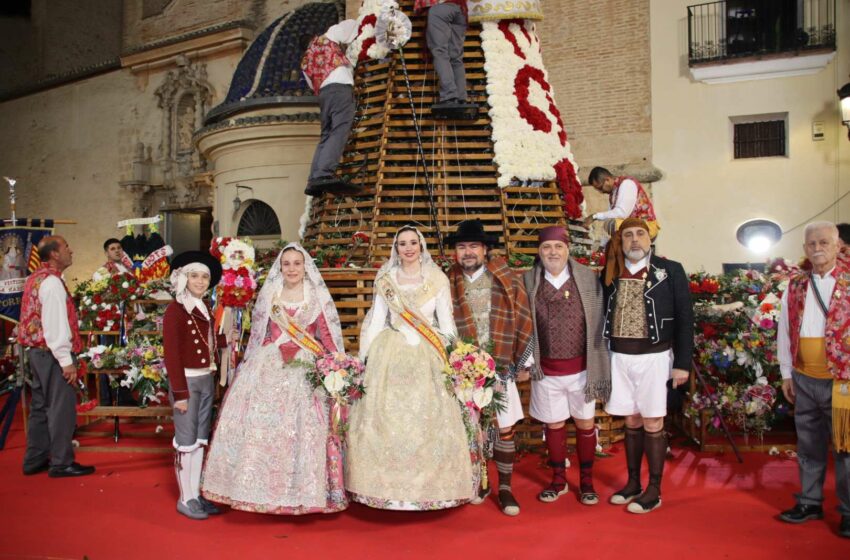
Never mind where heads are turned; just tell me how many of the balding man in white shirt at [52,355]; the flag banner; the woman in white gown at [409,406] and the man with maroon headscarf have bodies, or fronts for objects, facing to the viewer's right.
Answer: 1

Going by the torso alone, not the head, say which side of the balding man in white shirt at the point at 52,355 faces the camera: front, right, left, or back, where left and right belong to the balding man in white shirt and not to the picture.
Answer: right

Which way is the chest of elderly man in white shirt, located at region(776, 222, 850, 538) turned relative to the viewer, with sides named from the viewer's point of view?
facing the viewer and to the left of the viewer

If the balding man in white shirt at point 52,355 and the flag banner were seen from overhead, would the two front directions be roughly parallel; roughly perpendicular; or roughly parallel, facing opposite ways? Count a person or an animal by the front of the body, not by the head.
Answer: roughly perpendicular

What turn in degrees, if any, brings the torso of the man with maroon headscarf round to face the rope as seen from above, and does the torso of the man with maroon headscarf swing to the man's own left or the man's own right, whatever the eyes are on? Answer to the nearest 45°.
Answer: approximately 135° to the man's own right

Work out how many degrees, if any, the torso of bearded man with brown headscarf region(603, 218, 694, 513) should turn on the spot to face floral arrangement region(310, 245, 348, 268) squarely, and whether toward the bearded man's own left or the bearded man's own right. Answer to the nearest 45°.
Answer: approximately 90° to the bearded man's own right

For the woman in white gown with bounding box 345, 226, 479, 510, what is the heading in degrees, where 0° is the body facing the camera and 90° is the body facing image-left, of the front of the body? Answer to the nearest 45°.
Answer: approximately 0°

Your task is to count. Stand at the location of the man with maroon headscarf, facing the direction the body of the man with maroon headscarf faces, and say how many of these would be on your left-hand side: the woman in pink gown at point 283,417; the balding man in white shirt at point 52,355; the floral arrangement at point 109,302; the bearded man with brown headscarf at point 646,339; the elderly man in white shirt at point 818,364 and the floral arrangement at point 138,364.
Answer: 2
